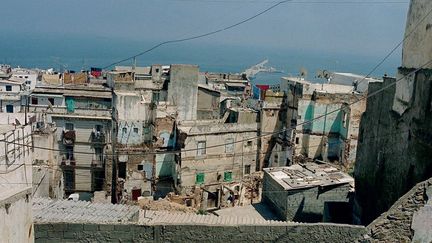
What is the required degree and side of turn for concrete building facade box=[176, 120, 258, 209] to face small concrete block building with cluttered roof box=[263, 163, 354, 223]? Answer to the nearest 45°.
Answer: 0° — it already faces it

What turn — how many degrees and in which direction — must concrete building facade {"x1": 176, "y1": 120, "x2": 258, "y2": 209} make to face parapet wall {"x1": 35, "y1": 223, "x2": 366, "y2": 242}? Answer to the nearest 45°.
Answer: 0° — it already faces it

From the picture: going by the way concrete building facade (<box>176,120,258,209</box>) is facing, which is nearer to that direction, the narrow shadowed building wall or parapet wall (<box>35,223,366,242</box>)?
the parapet wall

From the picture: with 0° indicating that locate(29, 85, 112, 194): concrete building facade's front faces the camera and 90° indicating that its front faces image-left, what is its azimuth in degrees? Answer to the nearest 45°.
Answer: approximately 0°

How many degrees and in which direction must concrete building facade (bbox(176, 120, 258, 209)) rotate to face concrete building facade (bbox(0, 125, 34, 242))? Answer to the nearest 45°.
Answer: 0° — it already faces it

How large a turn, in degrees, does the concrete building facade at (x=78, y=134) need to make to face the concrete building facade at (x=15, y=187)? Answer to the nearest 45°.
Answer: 0° — it already faces it

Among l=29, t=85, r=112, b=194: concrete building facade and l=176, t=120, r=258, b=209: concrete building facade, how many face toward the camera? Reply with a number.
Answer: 2
